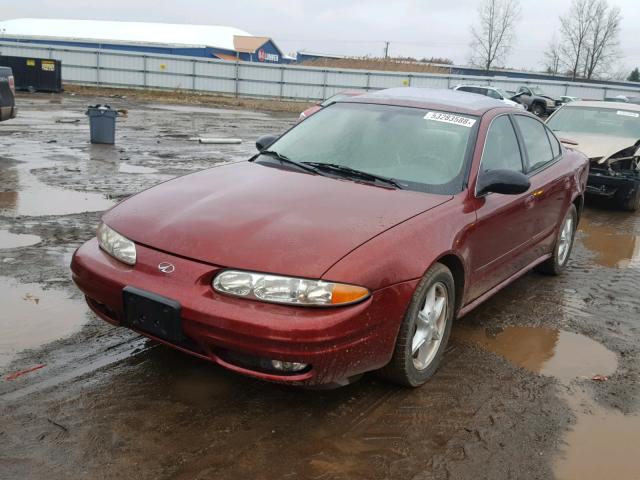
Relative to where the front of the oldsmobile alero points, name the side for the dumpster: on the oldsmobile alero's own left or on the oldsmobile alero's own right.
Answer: on the oldsmobile alero's own right

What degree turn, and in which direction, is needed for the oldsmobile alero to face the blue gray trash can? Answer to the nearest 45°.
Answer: approximately 90° to its right

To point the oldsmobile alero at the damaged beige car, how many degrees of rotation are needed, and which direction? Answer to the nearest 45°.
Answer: approximately 180°

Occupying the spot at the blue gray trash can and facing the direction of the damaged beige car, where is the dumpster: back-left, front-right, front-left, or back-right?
back-left

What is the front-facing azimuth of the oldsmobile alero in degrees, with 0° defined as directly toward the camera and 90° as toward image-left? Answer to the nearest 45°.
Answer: approximately 45°
